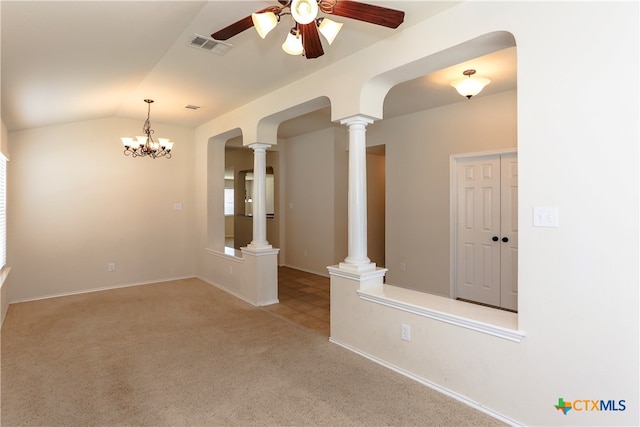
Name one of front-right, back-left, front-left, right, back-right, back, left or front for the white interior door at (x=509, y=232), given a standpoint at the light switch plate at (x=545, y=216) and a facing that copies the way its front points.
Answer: back

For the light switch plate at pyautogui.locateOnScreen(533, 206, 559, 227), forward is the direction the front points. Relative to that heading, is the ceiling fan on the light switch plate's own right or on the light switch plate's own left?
on the light switch plate's own right

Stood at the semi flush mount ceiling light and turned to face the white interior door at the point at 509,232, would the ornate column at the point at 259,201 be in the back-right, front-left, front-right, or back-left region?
back-left

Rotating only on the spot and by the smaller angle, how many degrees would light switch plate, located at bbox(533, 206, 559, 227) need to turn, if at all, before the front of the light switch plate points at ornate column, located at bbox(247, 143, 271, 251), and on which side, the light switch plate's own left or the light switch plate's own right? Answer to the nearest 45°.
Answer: approximately 90° to the light switch plate's own right

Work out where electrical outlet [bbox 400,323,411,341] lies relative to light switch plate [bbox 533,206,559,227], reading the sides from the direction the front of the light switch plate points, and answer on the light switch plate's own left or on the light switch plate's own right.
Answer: on the light switch plate's own right

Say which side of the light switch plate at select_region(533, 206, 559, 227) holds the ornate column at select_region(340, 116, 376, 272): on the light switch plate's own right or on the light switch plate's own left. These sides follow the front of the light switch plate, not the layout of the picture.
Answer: on the light switch plate's own right

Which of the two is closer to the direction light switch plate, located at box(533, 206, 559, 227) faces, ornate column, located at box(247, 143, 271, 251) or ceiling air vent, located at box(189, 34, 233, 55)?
the ceiling air vent

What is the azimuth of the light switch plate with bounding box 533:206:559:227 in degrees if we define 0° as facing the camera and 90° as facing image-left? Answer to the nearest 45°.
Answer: approximately 0°
